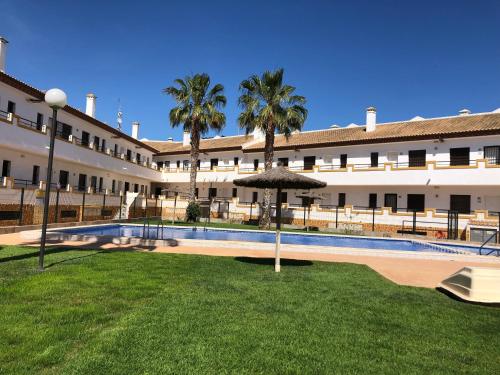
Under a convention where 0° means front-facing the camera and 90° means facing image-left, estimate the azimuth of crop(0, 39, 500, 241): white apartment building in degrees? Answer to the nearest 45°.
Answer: approximately 0°

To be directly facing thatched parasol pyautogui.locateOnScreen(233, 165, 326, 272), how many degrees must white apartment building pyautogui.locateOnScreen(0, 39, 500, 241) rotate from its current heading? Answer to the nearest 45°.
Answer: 0° — it already faces it
